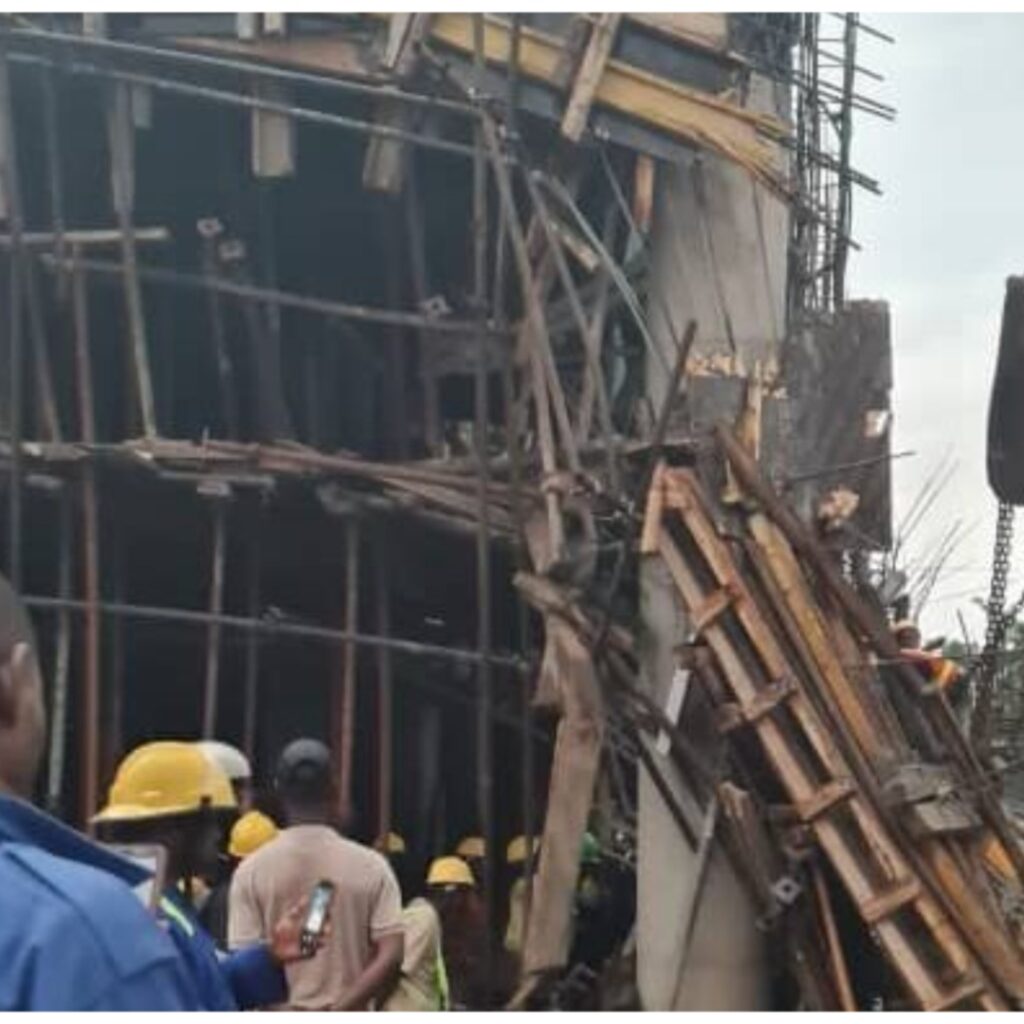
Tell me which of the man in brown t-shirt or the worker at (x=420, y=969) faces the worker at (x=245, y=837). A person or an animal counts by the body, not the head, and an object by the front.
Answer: the man in brown t-shirt

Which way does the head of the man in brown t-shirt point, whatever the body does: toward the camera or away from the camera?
away from the camera

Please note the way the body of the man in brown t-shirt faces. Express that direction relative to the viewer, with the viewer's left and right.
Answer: facing away from the viewer

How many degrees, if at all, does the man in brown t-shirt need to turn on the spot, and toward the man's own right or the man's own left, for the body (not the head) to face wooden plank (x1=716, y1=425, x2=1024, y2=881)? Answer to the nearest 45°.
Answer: approximately 45° to the man's own right

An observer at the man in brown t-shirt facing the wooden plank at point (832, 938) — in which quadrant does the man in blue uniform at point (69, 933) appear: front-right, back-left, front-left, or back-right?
back-right
